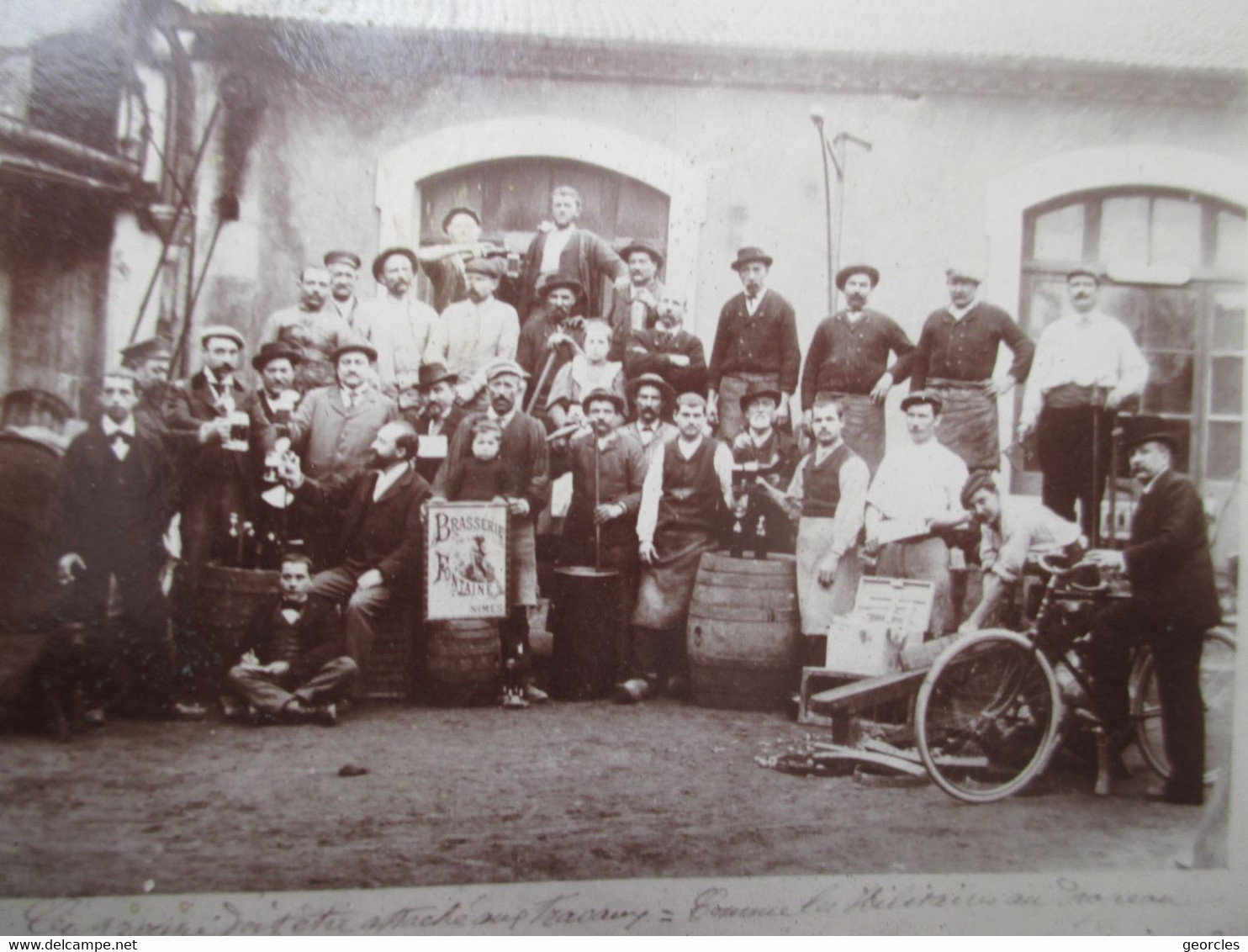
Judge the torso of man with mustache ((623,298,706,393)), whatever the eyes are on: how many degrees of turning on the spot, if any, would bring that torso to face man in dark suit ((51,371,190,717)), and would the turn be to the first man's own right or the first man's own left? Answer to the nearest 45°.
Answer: approximately 90° to the first man's own right

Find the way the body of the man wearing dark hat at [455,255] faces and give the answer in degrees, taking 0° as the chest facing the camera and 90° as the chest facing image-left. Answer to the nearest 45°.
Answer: approximately 0°

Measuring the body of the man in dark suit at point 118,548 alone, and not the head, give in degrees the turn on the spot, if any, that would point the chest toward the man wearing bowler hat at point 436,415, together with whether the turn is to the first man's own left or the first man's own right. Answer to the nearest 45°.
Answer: approximately 90° to the first man's own left

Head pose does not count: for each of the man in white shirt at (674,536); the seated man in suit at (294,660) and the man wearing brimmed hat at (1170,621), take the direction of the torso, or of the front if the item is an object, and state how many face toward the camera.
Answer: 2

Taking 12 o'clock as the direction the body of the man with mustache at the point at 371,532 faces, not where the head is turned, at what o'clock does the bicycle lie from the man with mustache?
The bicycle is roughly at 8 o'clock from the man with mustache.

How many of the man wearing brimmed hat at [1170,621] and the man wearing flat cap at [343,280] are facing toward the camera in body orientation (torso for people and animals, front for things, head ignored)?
1
